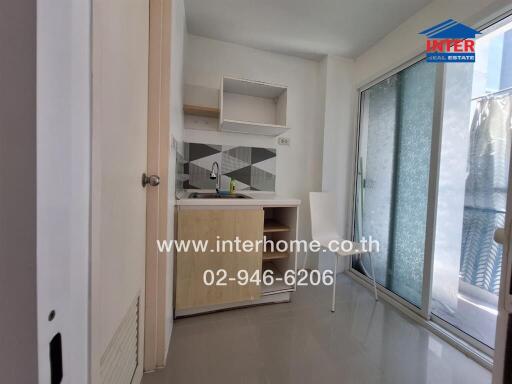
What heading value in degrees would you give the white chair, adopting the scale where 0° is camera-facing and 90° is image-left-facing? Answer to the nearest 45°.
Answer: approximately 315°

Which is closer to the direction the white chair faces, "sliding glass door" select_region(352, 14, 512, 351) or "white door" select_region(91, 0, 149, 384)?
the sliding glass door
